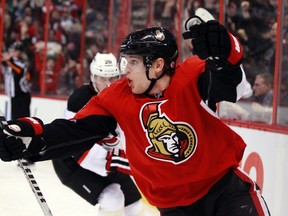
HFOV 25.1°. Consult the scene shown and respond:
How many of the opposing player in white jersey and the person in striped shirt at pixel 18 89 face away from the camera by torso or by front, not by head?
0

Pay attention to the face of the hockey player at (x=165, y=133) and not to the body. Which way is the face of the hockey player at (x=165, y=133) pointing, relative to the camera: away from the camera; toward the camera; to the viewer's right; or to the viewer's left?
to the viewer's left

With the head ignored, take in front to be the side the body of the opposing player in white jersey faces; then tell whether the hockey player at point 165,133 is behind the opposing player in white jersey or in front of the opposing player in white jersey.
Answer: in front

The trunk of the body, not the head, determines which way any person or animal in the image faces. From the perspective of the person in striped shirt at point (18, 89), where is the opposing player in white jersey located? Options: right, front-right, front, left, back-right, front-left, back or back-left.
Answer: front-left

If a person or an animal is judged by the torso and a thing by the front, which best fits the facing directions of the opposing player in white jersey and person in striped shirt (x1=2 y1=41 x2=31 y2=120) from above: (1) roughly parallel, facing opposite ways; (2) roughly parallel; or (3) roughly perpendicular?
roughly perpendicular

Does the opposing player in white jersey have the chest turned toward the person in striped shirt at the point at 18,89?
no
